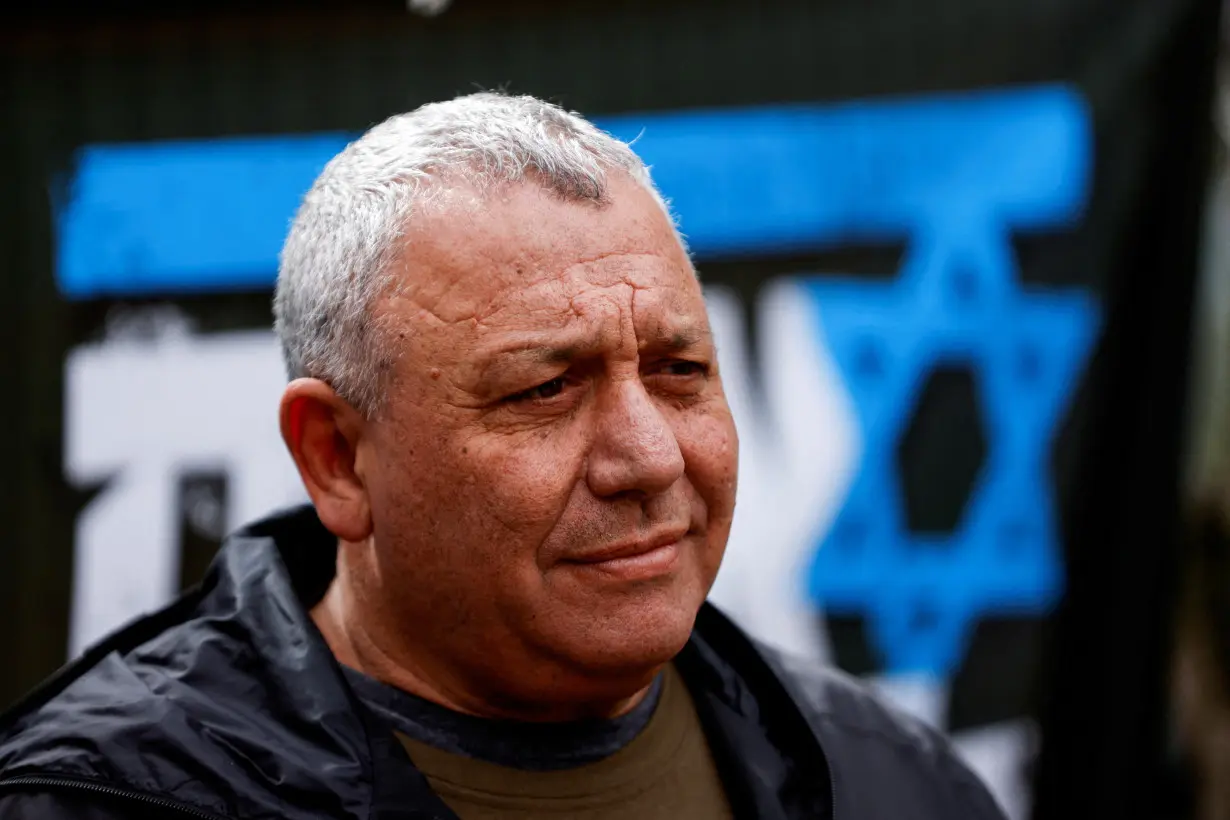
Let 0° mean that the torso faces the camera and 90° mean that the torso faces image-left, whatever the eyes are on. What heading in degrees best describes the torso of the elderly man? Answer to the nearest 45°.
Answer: approximately 315°

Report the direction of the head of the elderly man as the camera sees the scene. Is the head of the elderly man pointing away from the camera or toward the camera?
toward the camera
